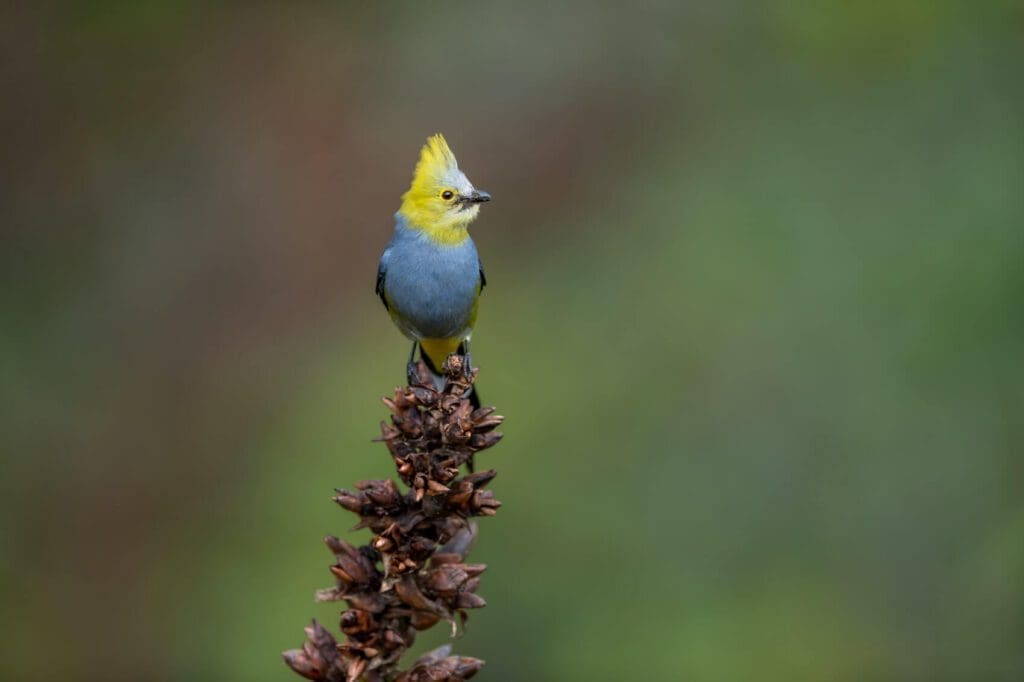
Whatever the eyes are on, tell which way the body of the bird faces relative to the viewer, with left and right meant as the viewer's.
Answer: facing the viewer
